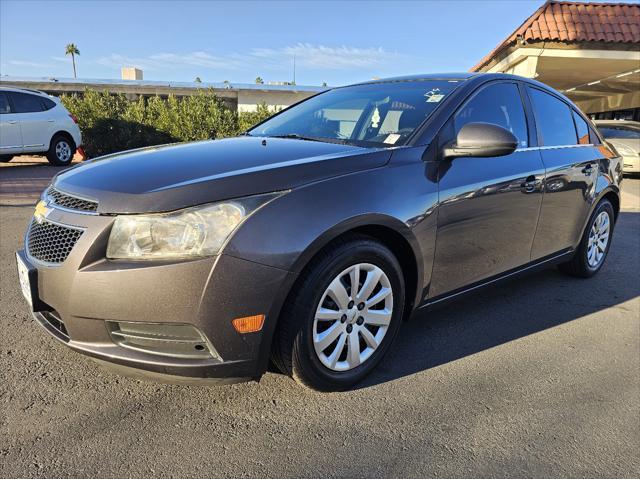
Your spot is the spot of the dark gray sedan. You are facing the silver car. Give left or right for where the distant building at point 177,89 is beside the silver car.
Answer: left

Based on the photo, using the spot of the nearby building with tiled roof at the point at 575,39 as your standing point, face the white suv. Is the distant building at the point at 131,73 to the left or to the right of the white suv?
right

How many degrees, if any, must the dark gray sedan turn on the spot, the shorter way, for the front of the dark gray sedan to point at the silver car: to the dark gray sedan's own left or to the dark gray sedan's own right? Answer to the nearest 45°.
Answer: approximately 180°

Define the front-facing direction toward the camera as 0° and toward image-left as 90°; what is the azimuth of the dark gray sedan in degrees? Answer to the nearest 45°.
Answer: approximately 45°

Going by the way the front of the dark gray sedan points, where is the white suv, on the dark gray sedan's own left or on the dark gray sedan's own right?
on the dark gray sedan's own right

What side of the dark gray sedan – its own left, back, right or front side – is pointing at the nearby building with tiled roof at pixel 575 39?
back

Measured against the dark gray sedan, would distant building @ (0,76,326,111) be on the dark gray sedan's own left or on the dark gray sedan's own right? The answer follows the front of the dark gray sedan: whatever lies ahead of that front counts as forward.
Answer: on the dark gray sedan's own right

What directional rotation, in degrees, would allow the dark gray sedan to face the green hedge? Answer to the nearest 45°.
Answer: approximately 135° to its right
